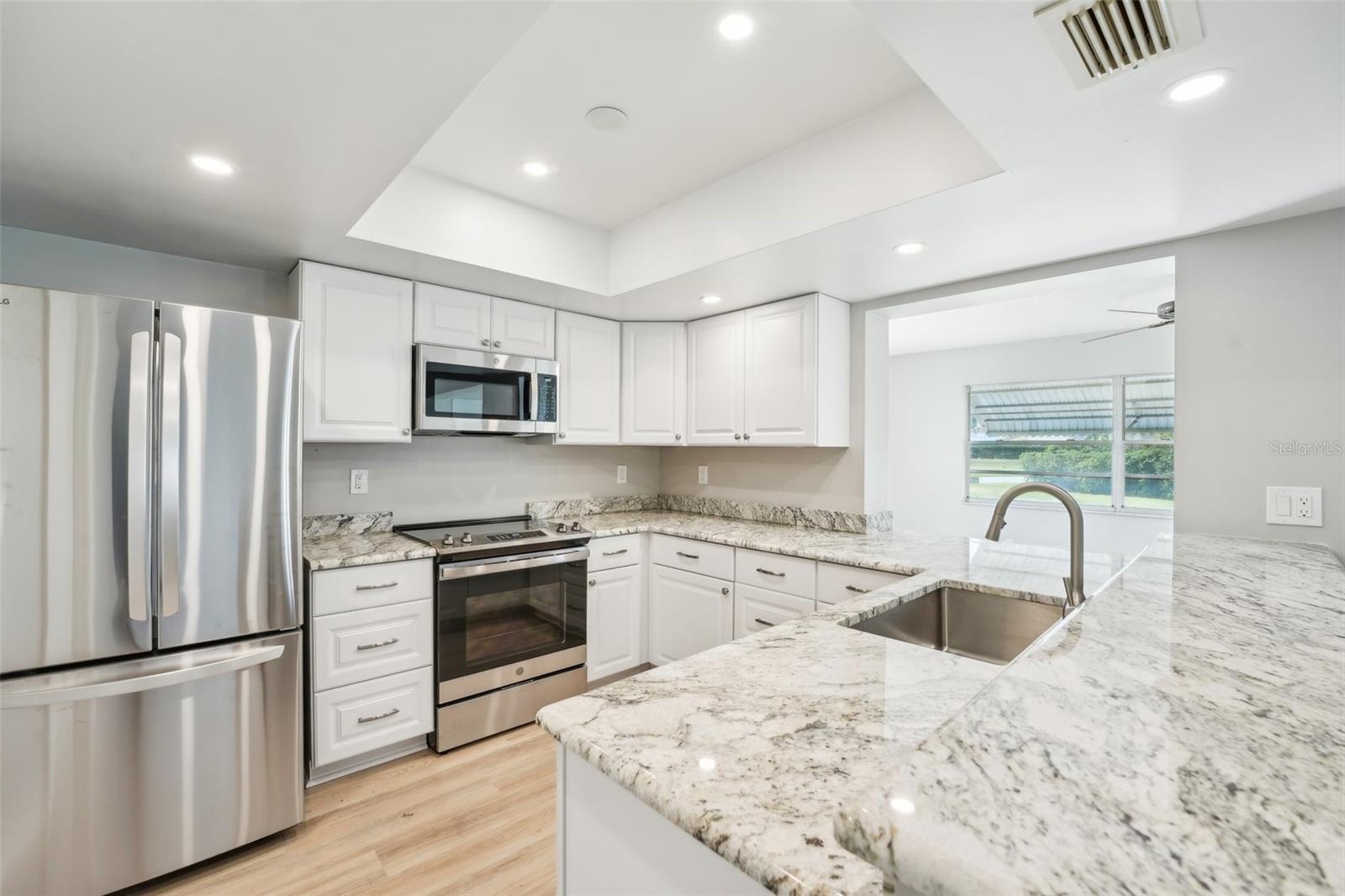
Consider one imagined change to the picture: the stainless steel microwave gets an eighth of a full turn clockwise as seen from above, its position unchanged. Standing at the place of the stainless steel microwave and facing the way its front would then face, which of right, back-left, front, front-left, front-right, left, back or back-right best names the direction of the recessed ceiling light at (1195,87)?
front-left

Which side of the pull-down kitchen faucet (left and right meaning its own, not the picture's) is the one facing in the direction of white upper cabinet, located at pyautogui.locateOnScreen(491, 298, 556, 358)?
front

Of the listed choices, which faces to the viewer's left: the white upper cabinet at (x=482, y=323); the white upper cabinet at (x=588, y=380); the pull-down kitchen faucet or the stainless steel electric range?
the pull-down kitchen faucet

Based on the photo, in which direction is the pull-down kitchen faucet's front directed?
to the viewer's left

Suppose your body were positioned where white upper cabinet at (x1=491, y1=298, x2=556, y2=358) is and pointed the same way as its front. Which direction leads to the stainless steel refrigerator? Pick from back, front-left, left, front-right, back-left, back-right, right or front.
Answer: right

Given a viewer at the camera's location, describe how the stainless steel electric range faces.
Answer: facing the viewer and to the right of the viewer

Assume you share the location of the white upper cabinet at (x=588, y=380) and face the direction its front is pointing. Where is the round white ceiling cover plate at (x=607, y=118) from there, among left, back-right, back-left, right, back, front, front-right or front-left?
front-right

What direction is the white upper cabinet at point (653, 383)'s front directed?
toward the camera

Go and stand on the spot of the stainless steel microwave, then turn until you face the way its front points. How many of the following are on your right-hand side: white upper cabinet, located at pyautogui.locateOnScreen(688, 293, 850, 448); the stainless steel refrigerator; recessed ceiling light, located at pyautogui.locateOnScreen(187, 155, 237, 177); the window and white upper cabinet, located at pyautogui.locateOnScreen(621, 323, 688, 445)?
2

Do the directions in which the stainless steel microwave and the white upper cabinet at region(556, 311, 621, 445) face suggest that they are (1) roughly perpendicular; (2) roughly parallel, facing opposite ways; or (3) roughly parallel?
roughly parallel

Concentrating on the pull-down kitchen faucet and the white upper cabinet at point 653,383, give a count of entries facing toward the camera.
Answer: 1

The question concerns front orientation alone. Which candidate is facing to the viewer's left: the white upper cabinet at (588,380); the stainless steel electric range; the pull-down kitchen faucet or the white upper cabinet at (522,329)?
the pull-down kitchen faucet

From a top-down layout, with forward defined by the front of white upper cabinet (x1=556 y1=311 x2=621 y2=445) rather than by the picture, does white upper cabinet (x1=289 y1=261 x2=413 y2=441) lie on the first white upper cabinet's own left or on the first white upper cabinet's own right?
on the first white upper cabinet's own right

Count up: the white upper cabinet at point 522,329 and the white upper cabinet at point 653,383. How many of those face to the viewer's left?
0

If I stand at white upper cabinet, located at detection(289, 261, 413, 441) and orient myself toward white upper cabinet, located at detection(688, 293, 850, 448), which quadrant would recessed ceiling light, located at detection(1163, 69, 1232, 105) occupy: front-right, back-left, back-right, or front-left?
front-right

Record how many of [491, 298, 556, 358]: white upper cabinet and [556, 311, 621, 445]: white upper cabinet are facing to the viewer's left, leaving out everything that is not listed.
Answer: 0

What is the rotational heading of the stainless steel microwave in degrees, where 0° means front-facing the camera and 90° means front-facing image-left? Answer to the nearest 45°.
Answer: approximately 315°

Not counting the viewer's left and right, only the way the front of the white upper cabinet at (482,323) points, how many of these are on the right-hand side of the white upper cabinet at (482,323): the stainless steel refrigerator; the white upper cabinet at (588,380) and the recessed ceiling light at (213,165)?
2

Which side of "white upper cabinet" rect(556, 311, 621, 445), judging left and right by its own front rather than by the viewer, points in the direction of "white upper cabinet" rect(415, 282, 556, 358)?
right
